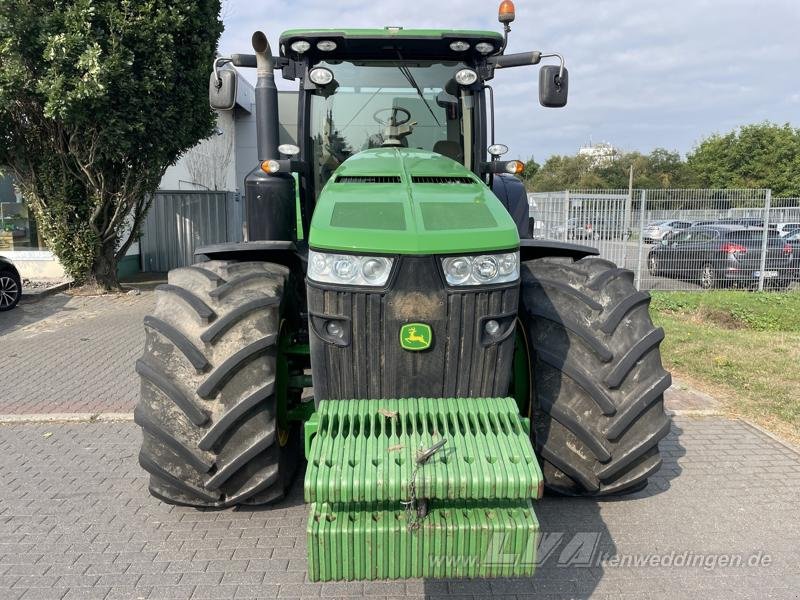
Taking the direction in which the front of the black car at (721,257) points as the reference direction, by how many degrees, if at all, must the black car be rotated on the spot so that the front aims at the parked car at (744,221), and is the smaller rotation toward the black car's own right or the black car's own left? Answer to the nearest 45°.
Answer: approximately 90° to the black car's own right

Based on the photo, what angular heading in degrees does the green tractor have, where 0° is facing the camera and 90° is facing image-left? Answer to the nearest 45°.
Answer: approximately 0°

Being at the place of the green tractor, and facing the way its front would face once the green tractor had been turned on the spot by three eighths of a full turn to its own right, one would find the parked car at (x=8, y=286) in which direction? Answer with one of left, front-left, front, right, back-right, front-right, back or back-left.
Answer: front

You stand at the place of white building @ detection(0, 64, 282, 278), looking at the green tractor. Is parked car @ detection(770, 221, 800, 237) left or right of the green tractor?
left

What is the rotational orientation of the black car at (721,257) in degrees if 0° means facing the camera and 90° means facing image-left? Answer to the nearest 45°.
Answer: approximately 135°

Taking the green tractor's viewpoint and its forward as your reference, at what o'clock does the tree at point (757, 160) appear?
The tree is roughly at 7 o'clock from the green tractor.

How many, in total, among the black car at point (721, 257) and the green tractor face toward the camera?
1

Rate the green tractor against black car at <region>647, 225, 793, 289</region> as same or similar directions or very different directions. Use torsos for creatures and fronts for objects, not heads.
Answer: very different directions

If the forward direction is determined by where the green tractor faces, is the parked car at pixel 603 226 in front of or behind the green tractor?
behind

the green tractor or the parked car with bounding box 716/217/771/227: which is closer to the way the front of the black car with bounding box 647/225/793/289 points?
the parked car

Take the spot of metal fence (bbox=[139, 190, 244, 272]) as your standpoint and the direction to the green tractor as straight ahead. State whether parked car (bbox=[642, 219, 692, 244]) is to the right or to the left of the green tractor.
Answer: left

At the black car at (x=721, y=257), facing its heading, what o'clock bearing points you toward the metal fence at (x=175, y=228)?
The metal fence is roughly at 10 o'clock from the black car.

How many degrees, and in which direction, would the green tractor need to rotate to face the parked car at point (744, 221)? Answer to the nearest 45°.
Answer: approximately 135° to its left
